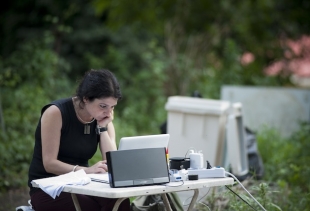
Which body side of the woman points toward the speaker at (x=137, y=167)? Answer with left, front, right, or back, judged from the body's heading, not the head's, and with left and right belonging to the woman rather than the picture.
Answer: front

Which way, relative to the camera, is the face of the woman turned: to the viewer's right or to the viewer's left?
to the viewer's right

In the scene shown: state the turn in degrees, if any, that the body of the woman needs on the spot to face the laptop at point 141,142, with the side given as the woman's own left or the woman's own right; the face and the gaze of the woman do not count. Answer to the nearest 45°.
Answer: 0° — they already face it

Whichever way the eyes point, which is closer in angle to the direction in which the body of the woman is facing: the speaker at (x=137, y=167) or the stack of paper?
the speaker

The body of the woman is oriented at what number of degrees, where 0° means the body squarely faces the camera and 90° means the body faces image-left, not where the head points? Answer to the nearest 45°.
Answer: approximately 315°

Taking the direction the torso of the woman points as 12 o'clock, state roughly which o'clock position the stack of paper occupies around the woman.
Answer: The stack of paper is roughly at 2 o'clock from the woman.

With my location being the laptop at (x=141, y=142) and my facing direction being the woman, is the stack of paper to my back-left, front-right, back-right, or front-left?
front-left
